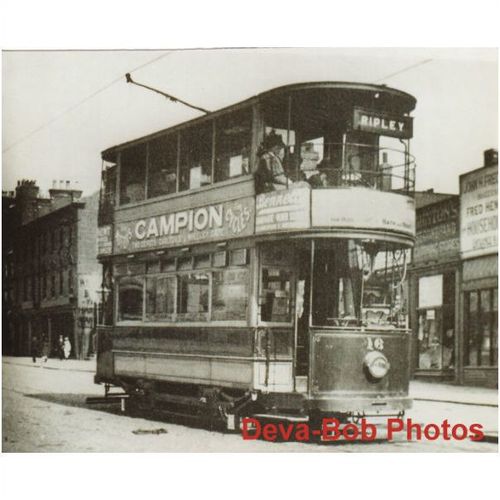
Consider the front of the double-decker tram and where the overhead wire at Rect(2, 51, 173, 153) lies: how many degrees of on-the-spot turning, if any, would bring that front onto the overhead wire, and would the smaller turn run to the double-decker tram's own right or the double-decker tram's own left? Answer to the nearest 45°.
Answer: approximately 135° to the double-decker tram's own right

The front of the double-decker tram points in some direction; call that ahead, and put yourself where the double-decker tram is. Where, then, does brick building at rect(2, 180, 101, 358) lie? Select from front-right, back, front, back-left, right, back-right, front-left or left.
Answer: back

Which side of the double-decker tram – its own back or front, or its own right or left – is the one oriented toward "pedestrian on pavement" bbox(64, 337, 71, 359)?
back

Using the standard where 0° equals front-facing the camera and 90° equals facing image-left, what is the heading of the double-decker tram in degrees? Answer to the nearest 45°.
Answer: approximately 315°

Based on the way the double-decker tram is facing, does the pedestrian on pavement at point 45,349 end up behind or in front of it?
behind

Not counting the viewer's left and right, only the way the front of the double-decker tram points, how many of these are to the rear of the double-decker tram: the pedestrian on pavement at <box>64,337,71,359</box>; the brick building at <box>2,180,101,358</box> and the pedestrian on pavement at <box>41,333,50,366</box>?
3

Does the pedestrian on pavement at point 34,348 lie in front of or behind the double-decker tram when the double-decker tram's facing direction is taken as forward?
behind

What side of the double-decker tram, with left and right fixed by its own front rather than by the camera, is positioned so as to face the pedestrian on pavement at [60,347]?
back
